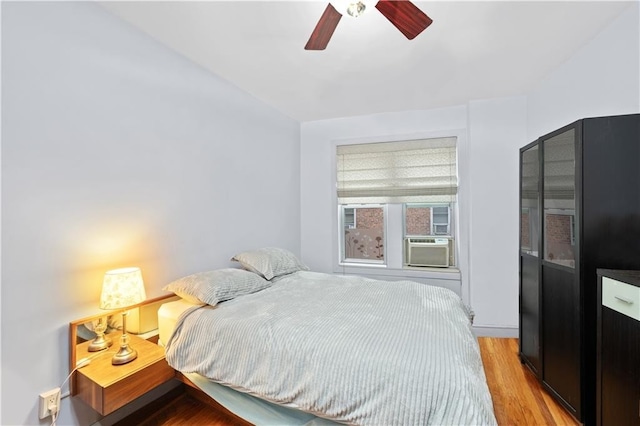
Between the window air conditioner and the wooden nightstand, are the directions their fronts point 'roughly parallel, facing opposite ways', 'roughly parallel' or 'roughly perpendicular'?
roughly perpendicular

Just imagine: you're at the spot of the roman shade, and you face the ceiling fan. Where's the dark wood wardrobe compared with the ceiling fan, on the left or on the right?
left

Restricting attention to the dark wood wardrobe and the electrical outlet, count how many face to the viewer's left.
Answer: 1

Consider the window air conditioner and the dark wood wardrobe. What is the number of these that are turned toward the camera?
1

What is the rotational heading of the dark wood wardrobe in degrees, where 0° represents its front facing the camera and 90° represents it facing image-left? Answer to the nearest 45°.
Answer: approximately 90°

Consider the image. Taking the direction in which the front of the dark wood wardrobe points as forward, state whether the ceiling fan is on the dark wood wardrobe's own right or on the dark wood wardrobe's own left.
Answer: on the dark wood wardrobe's own left
